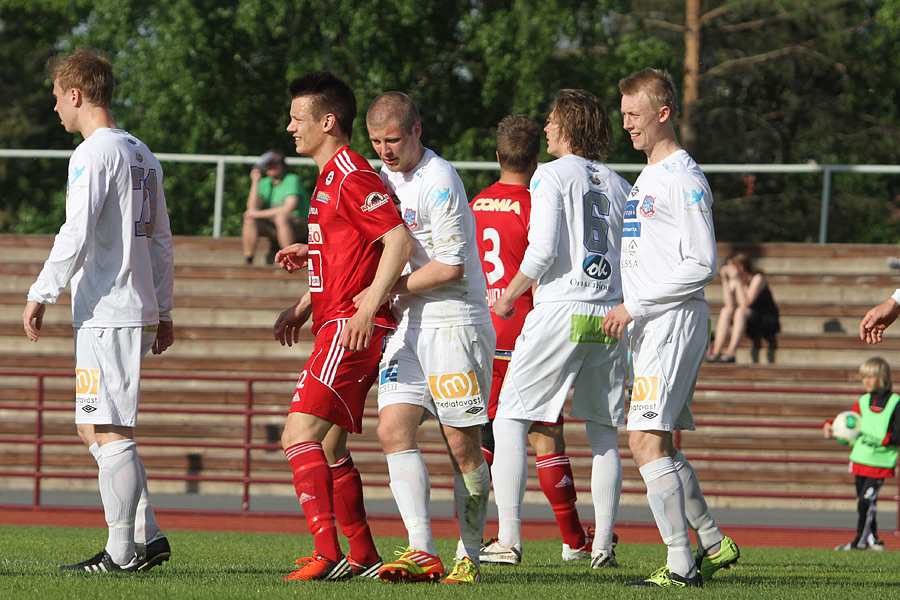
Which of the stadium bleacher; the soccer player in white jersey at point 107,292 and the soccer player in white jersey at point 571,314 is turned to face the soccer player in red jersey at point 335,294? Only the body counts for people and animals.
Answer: the stadium bleacher

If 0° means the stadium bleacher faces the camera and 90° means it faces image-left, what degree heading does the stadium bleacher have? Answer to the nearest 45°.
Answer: approximately 0°

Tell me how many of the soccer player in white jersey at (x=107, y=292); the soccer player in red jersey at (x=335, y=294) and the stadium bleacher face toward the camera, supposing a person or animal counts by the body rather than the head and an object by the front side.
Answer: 1

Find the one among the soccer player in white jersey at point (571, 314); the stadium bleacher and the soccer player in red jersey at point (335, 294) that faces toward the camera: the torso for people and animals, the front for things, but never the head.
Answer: the stadium bleacher

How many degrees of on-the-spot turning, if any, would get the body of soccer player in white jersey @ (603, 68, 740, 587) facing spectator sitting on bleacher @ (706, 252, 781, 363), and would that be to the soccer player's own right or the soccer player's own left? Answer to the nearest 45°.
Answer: approximately 135° to the soccer player's own right

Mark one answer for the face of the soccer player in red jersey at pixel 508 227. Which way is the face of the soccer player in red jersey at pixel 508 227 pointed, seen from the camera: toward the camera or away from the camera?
away from the camera

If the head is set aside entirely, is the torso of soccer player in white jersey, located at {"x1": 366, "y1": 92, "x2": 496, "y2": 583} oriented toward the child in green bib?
no

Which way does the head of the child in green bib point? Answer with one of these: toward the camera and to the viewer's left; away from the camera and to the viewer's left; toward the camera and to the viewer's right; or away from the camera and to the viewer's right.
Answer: toward the camera and to the viewer's left

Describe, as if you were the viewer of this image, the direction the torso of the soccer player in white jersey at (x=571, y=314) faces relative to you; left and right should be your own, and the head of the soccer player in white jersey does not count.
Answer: facing away from the viewer and to the left of the viewer

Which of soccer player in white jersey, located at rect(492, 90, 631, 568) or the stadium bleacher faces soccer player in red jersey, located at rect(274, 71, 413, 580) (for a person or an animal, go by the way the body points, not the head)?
the stadium bleacher

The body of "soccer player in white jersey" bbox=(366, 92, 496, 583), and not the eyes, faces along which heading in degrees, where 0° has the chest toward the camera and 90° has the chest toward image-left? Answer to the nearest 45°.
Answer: approximately 45°

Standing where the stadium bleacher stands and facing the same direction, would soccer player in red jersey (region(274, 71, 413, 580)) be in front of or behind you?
in front
